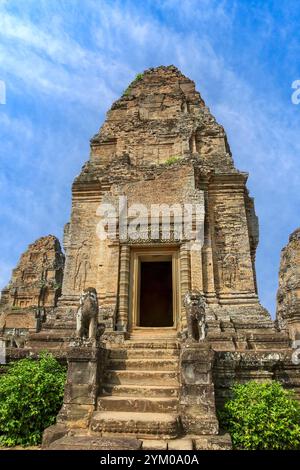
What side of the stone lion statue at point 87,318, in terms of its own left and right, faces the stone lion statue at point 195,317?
left

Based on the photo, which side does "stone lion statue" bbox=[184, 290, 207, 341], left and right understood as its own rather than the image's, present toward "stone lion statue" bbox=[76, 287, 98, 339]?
right

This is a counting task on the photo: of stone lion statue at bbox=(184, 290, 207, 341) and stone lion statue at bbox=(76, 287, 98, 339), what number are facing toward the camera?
2

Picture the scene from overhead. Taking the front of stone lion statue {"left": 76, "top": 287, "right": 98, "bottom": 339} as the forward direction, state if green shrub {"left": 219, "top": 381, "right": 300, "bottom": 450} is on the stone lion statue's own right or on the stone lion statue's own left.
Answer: on the stone lion statue's own left

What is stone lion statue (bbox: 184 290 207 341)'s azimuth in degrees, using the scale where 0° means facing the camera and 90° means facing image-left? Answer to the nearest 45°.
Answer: approximately 0°
